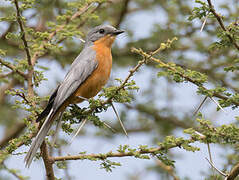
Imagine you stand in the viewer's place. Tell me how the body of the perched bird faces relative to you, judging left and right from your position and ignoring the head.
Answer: facing to the right of the viewer
